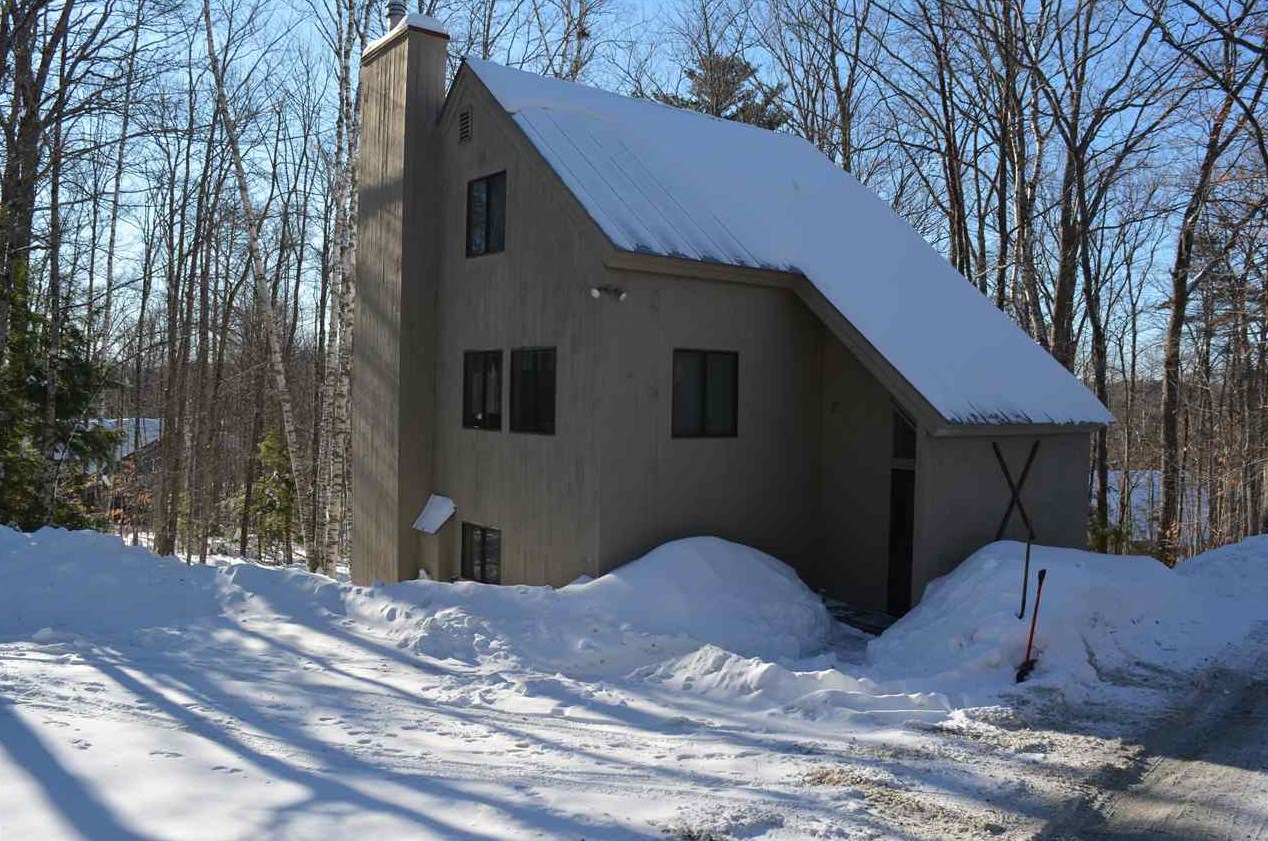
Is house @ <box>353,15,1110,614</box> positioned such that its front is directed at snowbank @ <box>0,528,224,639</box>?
no

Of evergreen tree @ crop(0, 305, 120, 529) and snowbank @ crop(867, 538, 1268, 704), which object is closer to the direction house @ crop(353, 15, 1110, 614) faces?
the snowbank

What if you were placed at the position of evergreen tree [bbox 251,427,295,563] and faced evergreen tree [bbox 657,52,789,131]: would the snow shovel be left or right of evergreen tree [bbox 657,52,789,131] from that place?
right

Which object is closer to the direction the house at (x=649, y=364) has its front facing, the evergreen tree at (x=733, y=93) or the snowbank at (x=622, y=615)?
the snowbank

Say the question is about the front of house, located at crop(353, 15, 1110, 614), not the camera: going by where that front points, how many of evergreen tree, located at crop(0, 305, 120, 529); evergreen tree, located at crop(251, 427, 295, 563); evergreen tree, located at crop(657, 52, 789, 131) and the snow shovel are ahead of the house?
1

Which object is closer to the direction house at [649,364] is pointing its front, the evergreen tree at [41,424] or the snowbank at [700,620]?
the snowbank

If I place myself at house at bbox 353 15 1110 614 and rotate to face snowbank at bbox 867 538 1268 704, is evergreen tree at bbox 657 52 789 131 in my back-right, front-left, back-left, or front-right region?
back-left

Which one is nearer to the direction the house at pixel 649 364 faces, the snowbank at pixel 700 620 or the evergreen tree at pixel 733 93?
the snowbank

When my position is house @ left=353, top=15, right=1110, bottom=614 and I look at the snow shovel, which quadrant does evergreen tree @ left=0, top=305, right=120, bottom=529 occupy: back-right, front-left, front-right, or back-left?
back-right

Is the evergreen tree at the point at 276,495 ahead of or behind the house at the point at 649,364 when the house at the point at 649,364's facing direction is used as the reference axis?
behind

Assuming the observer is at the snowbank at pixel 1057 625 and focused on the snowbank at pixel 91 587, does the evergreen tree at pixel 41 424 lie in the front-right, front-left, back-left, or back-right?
front-right

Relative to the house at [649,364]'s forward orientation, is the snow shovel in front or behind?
in front

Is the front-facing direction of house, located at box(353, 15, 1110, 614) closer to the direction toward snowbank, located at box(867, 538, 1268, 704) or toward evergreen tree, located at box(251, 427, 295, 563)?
the snowbank

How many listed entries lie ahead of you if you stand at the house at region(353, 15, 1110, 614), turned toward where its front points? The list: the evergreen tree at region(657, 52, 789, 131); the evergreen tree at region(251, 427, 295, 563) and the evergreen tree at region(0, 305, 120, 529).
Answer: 0

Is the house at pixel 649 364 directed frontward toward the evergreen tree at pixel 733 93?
no
